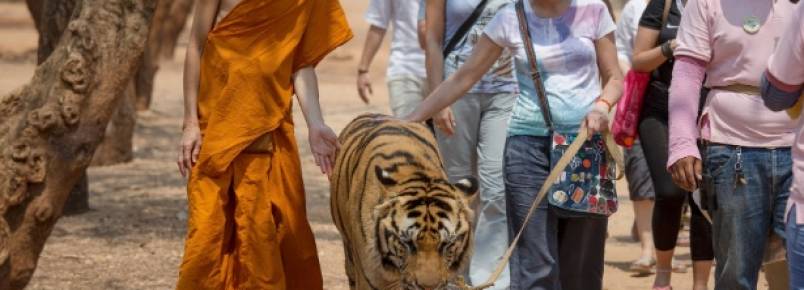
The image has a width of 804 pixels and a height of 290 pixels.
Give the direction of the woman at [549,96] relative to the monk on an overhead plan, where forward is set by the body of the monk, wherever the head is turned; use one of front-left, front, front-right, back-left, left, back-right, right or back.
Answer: left

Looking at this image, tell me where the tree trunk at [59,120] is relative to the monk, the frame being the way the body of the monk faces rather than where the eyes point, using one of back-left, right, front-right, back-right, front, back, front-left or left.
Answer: back-right

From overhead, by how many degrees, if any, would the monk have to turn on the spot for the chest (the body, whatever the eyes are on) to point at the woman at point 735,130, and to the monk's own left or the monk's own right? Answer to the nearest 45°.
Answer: approximately 45° to the monk's own left

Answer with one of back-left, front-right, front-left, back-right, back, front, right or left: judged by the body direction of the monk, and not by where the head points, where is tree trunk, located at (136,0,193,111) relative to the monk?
back
